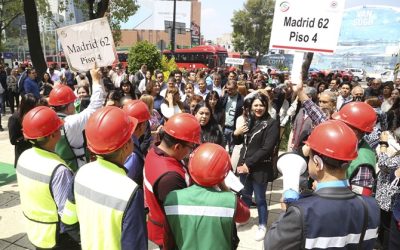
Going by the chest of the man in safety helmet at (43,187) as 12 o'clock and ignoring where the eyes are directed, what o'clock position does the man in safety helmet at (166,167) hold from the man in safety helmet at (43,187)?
the man in safety helmet at (166,167) is roughly at 2 o'clock from the man in safety helmet at (43,187).

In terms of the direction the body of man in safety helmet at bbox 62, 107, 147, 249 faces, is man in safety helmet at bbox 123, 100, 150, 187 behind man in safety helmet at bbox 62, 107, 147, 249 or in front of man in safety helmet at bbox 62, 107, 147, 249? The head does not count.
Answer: in front

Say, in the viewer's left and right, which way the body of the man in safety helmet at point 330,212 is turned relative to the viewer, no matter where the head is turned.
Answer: facing away from the viewer and to the left of the viewer

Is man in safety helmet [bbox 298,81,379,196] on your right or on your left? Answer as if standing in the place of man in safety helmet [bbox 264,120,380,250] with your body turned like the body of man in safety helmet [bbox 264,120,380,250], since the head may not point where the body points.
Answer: on your right

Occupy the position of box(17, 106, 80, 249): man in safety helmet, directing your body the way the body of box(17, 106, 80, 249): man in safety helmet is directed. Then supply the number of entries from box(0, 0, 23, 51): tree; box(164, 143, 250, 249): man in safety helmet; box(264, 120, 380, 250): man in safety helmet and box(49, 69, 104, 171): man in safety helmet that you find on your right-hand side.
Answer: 2

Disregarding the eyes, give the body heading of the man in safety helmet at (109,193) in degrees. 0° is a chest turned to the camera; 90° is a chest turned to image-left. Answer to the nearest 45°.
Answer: approximately 225°

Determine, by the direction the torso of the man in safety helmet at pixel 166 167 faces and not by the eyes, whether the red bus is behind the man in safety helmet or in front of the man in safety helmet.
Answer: in front
